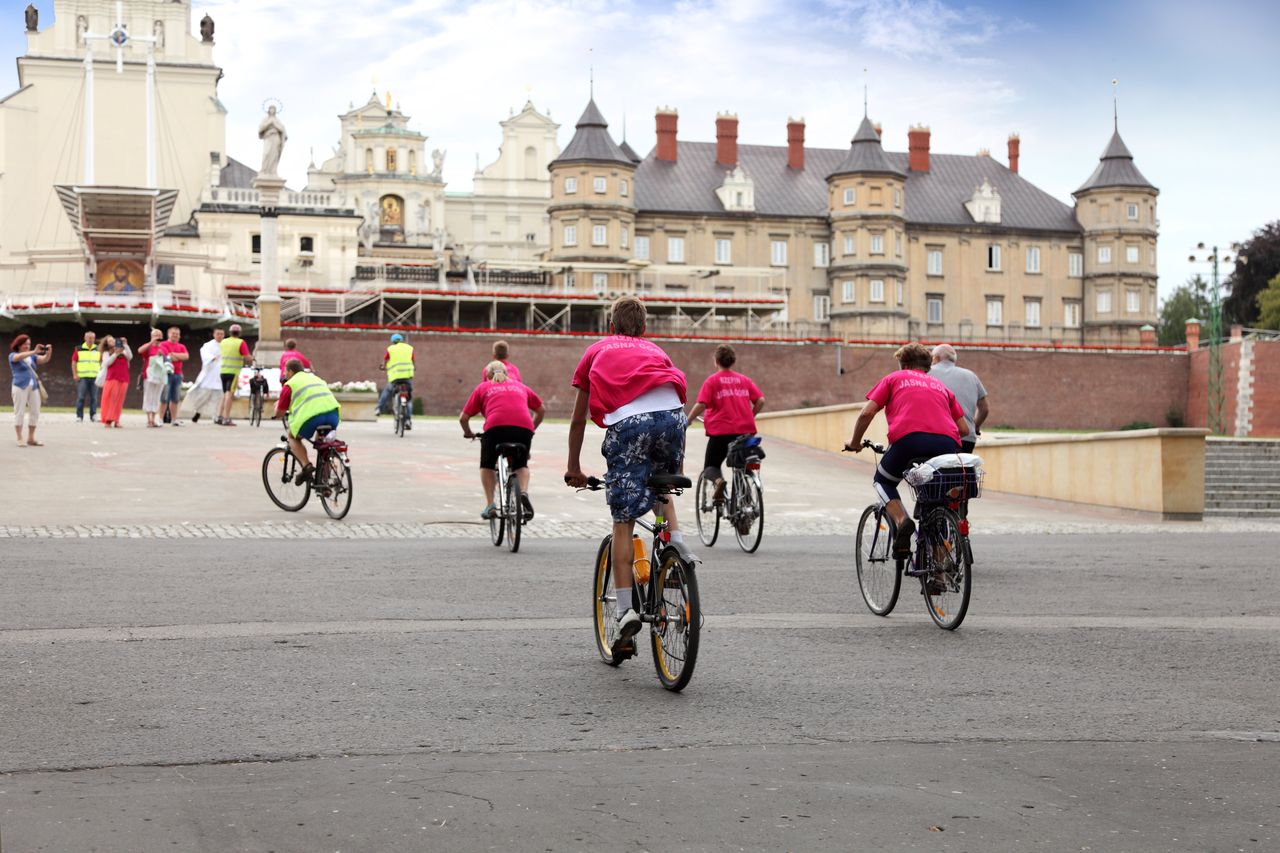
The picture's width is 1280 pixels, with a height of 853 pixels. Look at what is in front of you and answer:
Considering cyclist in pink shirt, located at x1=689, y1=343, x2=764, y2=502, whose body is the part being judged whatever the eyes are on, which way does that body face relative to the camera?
away from the camera

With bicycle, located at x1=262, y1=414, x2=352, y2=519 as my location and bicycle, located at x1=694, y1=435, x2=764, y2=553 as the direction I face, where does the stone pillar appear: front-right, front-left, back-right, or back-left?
back-left

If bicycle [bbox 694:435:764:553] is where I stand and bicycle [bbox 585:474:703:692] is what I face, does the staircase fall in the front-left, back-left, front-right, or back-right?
back-left

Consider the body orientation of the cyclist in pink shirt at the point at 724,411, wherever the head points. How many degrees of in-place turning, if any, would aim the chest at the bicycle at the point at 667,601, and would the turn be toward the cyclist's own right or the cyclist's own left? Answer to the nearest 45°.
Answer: approximately 180°

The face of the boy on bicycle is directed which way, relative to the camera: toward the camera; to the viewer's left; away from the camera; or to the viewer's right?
away from the camera

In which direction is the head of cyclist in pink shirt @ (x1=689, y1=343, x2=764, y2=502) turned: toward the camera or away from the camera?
away from the camera

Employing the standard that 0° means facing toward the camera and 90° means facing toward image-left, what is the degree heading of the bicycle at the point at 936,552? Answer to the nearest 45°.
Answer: approximately 135°

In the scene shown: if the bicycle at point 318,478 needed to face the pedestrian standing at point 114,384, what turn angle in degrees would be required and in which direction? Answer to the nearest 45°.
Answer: approximately 45° to its right

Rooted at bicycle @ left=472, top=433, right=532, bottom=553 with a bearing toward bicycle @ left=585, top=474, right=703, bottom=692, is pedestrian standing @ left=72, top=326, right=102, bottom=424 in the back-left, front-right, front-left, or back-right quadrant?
back-right

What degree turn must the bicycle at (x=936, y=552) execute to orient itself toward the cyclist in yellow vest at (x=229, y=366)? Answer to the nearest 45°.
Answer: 0° — it already faces them

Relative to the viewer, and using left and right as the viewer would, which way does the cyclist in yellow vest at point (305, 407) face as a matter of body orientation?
facing away from the viewer and to the left of the viewer
